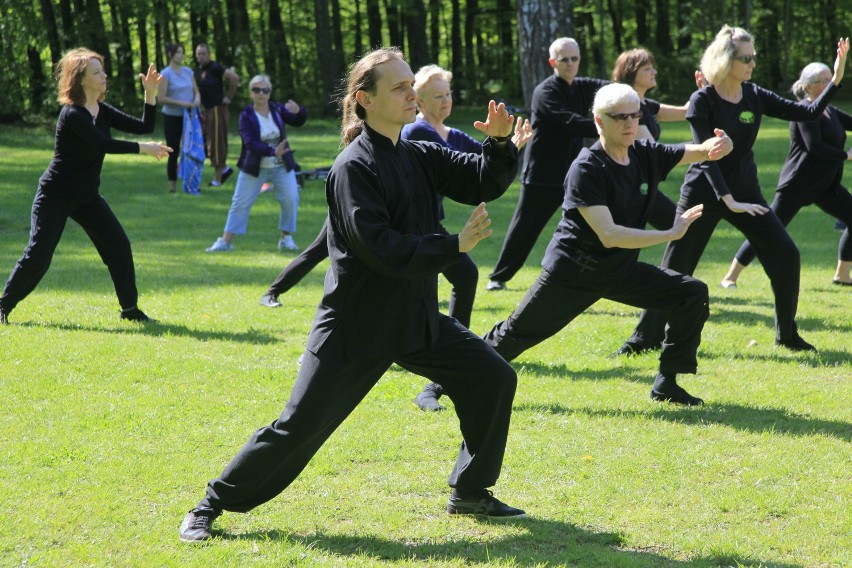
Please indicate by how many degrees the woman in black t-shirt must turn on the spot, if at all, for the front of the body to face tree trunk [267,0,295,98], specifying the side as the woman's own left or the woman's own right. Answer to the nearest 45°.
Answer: approximately 135° to the woman's own left

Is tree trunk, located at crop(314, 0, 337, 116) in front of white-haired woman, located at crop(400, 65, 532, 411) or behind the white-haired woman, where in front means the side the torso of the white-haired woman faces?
behind

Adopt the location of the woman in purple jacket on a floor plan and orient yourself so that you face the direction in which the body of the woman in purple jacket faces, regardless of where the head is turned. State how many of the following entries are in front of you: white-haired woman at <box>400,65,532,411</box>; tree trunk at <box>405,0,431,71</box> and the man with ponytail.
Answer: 2

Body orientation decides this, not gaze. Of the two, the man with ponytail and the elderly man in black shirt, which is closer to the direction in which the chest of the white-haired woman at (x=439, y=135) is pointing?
the man with ponytail

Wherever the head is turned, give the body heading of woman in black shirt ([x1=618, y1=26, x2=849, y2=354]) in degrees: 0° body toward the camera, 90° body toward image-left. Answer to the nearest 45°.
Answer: approximately 315°

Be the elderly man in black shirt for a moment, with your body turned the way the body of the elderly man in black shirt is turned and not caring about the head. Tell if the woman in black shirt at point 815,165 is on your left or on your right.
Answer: on your left

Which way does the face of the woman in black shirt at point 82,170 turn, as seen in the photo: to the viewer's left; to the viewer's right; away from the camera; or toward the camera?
to the viewer's right

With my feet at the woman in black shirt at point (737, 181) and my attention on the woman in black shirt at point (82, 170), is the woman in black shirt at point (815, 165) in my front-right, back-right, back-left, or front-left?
back-right
